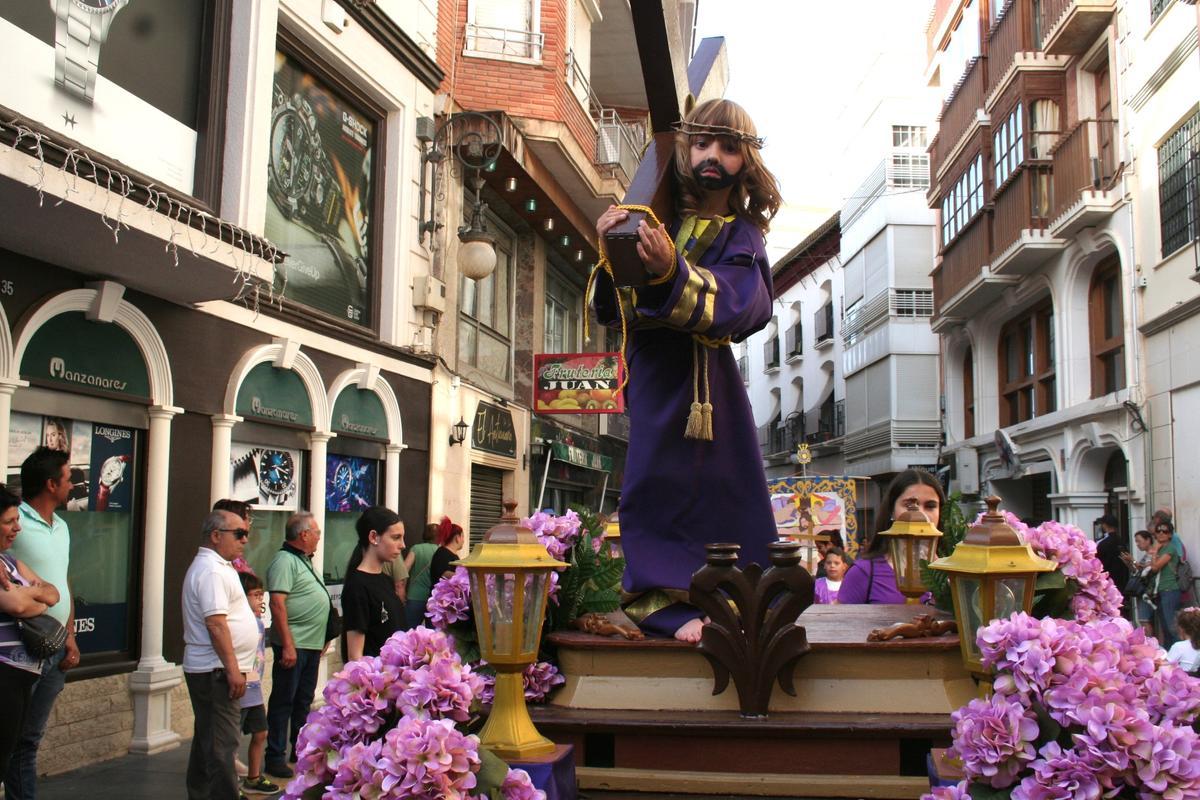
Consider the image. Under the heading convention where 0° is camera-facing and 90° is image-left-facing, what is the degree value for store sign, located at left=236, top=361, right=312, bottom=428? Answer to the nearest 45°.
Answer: approximately 315°

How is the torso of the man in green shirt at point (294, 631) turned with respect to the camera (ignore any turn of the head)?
to the viewer's right

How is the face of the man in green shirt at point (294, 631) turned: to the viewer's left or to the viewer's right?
to the viewer's right

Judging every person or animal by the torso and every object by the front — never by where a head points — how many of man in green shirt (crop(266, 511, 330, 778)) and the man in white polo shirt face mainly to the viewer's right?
2

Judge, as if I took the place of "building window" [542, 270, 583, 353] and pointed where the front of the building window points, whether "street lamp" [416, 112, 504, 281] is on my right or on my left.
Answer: on my right

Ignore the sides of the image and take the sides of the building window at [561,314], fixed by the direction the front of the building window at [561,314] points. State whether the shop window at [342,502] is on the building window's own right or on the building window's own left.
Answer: on the building window's own right

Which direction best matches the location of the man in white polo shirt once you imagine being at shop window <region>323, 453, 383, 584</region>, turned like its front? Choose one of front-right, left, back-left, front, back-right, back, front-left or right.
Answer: front-right

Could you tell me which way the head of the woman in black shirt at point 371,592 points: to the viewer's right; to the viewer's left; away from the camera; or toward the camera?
to the viewer's right

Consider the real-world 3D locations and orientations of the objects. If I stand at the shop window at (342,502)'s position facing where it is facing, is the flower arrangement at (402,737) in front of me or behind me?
in front

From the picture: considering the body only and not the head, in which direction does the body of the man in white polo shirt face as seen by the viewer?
to the viewer's right

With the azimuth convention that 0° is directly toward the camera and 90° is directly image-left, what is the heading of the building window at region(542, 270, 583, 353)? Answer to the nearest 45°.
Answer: approximately 315°
